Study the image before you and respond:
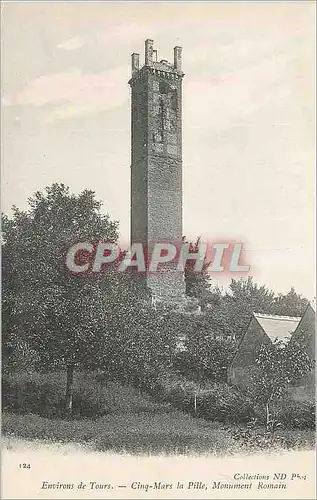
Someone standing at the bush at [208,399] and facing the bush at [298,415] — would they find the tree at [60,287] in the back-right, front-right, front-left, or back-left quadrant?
back-right
